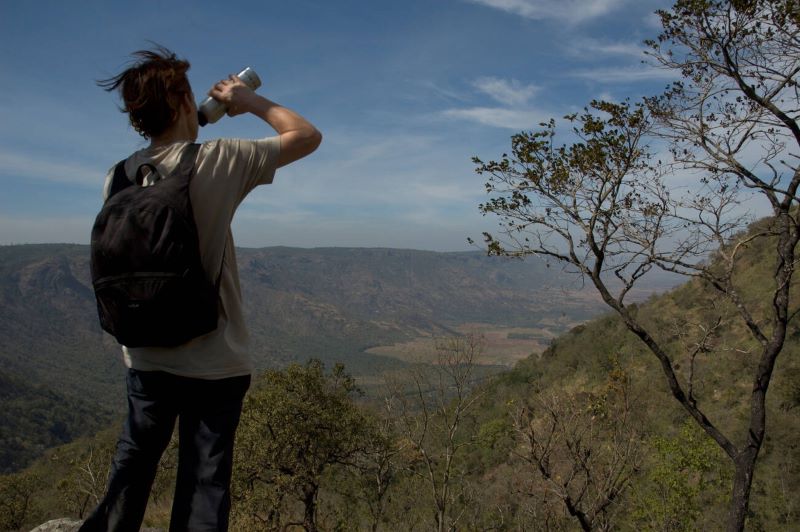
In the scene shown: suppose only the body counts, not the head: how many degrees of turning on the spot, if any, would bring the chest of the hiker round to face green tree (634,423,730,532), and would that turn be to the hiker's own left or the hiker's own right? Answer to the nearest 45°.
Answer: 0° — they already face it

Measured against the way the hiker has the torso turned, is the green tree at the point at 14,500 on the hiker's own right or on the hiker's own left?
on the hiker's own left

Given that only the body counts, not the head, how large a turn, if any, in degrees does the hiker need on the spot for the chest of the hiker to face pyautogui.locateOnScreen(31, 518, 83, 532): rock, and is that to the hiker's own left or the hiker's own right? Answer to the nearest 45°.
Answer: approximately 45° to the hiker's own left

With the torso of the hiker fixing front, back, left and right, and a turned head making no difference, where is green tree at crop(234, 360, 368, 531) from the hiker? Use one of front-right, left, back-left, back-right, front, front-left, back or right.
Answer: front-left

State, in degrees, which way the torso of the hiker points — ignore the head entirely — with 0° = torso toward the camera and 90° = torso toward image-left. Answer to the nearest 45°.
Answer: approximately 225°
